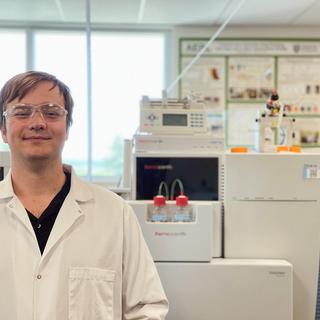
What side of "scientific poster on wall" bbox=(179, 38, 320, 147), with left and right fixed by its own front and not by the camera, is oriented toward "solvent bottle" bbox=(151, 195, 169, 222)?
front

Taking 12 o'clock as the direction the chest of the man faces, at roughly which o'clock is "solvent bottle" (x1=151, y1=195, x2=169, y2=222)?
The solvent bottle is roughly at 7 o'clock from the man.

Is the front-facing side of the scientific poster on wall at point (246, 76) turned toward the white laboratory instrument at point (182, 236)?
yes

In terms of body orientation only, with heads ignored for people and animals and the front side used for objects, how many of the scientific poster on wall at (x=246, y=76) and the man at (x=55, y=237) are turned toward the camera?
2

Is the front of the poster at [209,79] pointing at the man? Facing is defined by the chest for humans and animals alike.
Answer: yes

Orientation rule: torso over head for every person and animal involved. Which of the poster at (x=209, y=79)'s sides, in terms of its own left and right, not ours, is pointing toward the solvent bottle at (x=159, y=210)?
front

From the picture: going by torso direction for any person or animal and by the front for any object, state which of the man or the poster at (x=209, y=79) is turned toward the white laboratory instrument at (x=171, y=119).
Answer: the poster

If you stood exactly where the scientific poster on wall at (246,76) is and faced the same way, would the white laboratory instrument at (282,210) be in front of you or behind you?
in front

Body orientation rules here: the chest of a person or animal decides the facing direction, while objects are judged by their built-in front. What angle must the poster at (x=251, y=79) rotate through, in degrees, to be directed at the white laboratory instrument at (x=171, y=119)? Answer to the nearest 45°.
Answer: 0° — it already faces it

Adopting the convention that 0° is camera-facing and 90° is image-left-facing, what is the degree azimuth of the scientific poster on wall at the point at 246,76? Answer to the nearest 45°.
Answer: approximately 0°
